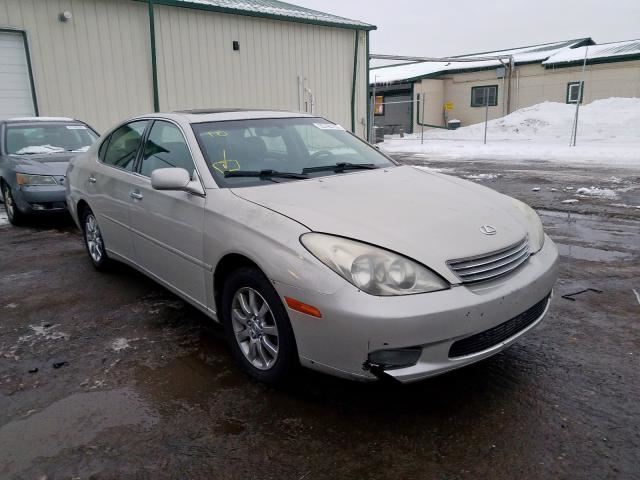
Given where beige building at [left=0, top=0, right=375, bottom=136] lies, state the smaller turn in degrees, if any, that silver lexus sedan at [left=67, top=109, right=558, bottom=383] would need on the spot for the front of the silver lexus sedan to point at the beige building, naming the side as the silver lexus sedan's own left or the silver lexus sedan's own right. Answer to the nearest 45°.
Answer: approximately 135° to the silver lexus sedan's own left

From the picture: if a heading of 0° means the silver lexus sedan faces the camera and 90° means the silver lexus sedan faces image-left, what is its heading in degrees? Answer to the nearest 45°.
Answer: approximately 315°
